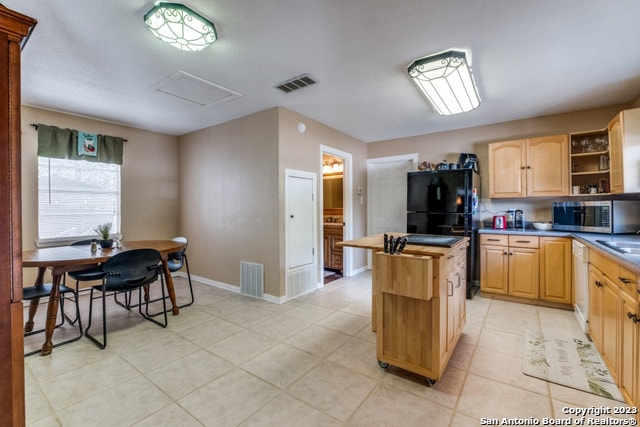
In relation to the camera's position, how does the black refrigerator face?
facing the viewer

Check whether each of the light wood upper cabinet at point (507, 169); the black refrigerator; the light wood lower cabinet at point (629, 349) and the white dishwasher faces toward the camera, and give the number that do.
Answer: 2

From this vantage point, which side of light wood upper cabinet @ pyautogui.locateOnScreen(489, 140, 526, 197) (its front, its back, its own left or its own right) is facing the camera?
front

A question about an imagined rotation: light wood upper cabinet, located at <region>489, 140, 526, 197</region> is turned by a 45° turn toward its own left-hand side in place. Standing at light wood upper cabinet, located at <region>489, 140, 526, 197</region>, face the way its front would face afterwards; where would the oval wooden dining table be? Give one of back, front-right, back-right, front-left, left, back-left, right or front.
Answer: right

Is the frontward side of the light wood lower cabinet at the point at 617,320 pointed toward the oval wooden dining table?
yes

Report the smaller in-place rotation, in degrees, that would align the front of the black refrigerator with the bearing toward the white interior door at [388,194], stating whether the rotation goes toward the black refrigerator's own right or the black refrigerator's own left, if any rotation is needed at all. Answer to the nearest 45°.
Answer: approximately 135° to the black refrigerator's own right

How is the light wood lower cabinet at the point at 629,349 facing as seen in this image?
to the viewer's left

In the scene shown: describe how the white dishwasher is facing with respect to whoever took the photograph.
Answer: facing to the left of the viewer

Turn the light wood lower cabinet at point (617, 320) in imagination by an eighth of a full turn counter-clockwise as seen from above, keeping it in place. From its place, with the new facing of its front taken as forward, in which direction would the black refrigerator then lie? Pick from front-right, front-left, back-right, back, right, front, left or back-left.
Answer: back-right

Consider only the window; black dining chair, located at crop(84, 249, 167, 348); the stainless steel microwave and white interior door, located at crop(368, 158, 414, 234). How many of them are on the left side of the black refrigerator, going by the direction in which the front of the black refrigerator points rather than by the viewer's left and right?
1

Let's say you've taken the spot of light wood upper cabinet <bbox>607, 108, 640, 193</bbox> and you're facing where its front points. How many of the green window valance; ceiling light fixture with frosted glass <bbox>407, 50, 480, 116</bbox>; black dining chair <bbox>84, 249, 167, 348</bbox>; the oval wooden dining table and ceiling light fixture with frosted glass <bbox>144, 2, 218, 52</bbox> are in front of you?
5

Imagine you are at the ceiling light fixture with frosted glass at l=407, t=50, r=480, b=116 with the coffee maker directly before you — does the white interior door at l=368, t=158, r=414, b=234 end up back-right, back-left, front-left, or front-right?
front-left

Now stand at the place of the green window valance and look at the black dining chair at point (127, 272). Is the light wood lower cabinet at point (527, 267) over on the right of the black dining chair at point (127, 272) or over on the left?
left

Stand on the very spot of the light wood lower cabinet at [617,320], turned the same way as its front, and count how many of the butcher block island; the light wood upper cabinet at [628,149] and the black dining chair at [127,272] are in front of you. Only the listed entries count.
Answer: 2

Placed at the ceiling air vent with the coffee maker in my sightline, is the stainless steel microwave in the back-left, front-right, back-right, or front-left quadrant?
front-right

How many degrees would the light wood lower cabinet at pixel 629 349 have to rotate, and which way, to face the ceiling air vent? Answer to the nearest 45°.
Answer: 0° — it already faces it

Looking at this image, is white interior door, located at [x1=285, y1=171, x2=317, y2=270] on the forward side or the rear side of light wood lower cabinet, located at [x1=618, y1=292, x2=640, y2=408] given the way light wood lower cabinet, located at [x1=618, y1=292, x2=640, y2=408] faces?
on the forward side

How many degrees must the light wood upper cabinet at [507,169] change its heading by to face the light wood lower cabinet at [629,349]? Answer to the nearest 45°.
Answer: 0° — it already faces it

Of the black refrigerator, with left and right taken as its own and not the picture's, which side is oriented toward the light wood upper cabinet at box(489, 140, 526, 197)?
left
